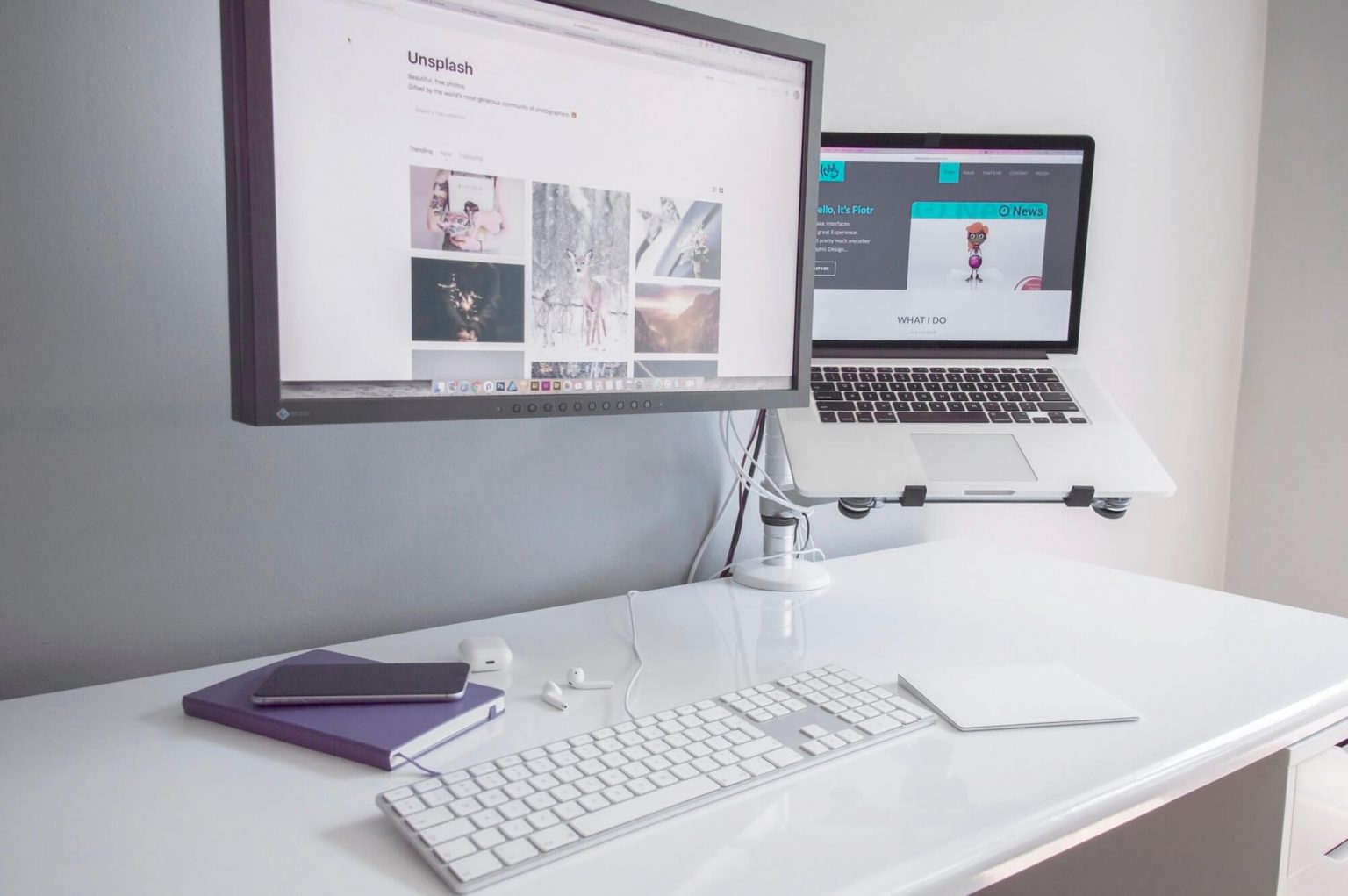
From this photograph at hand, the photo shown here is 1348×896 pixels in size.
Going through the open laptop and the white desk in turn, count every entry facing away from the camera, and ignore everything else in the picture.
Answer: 0

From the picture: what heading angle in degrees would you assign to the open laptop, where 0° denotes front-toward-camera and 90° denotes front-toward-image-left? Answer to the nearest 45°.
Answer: approximately 0°

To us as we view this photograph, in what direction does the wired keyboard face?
facing the viewer and to the right of the viewer

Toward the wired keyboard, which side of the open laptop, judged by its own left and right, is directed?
front

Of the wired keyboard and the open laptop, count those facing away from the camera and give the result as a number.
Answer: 0
